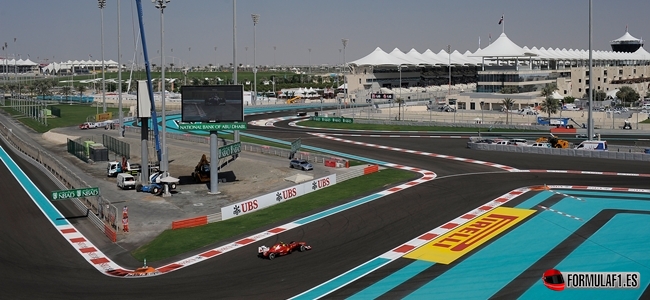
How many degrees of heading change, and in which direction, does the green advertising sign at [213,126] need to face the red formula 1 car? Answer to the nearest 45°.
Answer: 0° — it already faces it

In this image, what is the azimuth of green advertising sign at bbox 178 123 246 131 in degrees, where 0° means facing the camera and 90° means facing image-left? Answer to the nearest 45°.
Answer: approximately 0°

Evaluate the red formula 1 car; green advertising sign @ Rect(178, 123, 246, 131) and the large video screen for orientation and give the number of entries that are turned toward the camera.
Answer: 2

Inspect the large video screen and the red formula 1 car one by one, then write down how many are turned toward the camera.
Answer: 1

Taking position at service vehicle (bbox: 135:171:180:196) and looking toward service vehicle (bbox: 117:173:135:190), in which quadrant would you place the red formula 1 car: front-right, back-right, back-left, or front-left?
back-left
